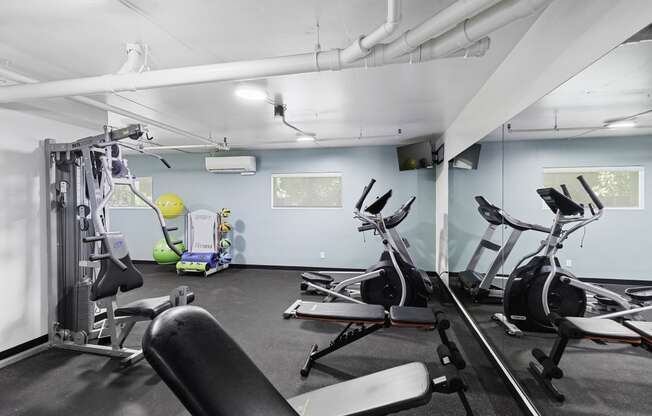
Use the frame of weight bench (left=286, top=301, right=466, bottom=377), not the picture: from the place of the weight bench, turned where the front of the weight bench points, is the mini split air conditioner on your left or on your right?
on your left

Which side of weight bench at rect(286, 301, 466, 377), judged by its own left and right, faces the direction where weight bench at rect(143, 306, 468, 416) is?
right

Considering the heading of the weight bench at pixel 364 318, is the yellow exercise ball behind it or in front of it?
behind

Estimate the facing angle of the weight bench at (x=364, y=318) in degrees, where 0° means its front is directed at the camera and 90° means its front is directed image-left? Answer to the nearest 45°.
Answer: approximately 270°

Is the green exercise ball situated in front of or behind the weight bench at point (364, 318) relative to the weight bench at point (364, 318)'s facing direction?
behind

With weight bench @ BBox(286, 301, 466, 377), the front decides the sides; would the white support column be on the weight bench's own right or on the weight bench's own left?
on the weight bench's own left

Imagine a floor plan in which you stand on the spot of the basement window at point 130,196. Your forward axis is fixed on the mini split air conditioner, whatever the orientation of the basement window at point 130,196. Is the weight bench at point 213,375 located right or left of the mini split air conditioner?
right

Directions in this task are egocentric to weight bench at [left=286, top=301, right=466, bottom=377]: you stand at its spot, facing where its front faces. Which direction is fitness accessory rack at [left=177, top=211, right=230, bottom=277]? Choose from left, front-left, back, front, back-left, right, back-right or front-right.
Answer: back-left
